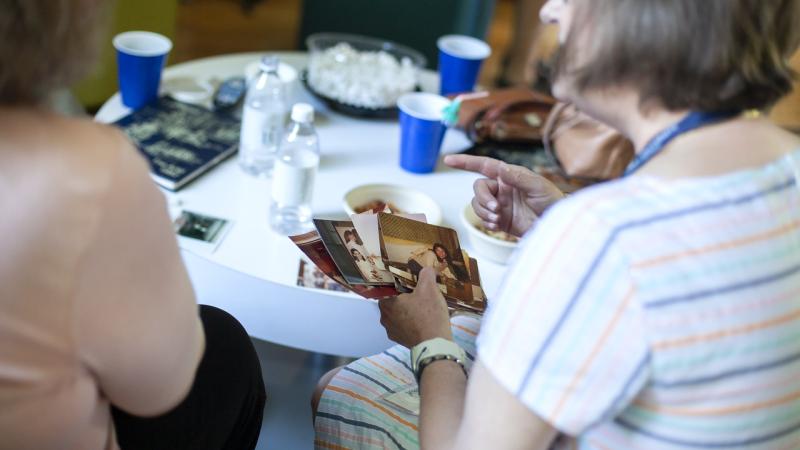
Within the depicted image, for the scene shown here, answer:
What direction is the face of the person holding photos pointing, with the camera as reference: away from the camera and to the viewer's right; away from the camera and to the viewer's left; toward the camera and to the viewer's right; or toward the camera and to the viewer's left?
away from the camera and to the viewer's left

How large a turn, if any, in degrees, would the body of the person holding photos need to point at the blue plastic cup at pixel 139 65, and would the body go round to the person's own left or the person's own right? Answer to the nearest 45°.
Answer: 0° — they already face it

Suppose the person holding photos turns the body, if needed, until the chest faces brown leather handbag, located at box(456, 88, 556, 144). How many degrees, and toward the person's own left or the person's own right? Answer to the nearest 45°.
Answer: approximately 45° to the person's own right

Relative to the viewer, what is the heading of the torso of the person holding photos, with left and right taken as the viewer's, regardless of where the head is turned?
facing away from the viewer and to the left of the viewer

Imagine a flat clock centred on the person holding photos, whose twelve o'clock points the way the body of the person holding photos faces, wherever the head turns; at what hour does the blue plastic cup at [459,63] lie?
The blue plastic cup is roughly at 1 o'clock from the person holding photos.

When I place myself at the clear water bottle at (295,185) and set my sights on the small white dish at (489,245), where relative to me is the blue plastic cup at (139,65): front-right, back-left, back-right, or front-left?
back-left

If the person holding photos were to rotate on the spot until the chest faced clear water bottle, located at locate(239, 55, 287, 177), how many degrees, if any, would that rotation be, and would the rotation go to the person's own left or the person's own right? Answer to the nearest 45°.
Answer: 0° — they already face it
